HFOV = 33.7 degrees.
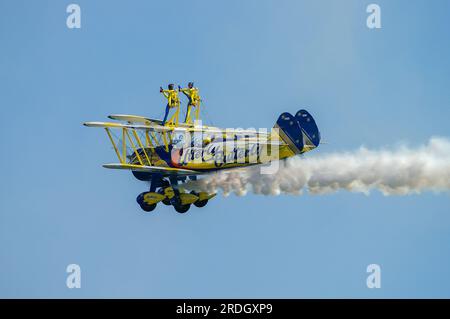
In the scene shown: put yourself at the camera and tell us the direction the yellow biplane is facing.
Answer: facing away from the viewer and to the left of the viewer

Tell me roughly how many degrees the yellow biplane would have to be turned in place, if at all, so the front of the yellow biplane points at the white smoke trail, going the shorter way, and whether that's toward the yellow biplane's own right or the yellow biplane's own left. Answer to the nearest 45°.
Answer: approximately 135° to the yellow biplane's own right
